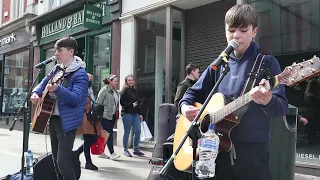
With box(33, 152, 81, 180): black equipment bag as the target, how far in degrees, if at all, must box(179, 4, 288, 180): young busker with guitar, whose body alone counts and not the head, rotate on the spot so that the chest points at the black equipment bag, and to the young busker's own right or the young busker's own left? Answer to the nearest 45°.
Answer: approximately 90° to the young busker's own right

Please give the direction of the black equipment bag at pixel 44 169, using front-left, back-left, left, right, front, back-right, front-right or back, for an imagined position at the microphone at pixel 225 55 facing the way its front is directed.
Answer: left

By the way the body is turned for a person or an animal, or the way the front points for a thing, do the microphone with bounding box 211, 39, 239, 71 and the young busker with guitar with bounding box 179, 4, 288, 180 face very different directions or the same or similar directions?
very different directions

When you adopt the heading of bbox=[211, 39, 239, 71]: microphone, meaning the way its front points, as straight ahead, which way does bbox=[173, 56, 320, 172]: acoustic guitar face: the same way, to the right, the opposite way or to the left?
the opposite way

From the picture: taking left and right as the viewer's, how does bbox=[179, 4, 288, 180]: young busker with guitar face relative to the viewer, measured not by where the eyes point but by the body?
facing the viewer and to the left of the viewer

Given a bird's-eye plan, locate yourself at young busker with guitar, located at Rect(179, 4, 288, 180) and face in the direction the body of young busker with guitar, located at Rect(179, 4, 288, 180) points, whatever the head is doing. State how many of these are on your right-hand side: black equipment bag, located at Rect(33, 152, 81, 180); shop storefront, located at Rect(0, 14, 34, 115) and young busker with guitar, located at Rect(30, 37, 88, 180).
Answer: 3

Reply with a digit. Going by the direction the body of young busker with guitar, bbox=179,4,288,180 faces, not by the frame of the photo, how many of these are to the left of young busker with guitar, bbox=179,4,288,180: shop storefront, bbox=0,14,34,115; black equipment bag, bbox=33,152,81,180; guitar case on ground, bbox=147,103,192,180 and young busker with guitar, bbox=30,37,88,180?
0

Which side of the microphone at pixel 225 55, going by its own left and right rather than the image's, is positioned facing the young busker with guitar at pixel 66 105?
left

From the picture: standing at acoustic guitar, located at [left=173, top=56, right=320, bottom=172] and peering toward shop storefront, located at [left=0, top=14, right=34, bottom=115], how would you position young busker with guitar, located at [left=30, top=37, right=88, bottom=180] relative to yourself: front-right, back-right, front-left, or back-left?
front-left

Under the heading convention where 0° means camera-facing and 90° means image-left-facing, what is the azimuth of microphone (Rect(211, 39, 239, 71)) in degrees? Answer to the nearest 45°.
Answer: approximately 225°

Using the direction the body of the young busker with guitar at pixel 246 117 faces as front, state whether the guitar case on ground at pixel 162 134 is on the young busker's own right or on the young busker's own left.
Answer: on the young busker's own right

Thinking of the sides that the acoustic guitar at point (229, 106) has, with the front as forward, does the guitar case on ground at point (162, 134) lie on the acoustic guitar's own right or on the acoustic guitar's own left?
on the acoustic guitar's own right

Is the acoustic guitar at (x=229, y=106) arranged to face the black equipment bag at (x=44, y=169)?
no

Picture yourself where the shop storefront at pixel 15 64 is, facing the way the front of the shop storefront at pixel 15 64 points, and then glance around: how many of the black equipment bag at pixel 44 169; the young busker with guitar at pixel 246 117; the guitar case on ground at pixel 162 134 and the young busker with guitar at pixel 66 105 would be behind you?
0
